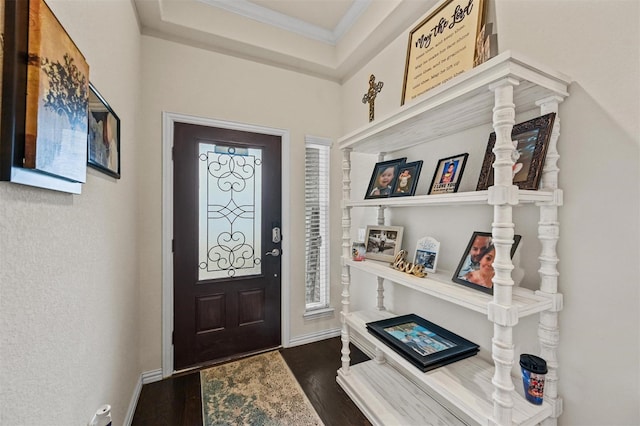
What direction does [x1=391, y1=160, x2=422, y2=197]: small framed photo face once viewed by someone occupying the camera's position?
facing the viewer and to the left of the viewer

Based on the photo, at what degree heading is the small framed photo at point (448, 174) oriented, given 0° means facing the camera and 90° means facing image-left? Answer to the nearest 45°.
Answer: approximately 45°

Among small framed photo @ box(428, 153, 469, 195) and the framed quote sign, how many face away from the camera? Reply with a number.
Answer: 0

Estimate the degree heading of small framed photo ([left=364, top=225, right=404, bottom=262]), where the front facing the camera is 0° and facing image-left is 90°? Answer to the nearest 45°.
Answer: approximately 45°

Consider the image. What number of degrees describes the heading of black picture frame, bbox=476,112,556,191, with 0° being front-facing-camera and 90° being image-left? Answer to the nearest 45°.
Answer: approximately 45°

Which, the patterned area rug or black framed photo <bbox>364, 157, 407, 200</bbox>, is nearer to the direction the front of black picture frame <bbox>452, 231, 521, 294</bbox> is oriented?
the patterned area rug
